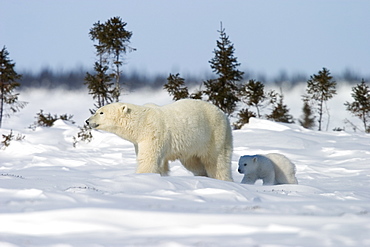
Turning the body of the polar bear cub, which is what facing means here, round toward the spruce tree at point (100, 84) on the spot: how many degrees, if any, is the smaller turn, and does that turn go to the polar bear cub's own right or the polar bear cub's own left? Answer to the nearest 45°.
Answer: approximately 45° to the polar bear cub's own right

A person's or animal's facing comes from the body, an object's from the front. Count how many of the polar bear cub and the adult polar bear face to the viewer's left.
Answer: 2

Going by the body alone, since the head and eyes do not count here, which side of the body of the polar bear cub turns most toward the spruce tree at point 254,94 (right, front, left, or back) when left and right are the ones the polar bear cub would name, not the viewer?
right

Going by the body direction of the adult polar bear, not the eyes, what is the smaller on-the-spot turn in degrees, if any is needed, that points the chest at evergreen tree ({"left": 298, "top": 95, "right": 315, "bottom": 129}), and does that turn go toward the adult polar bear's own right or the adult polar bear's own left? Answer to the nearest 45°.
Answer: approximately 90° to the adult polar bear's own right

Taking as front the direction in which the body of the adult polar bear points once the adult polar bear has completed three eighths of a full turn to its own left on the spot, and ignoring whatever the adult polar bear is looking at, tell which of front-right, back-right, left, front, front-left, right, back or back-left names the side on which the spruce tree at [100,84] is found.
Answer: back-left

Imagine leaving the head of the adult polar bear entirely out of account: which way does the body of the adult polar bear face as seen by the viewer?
to the viewer's left

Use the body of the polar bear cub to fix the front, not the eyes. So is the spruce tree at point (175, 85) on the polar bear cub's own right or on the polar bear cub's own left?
on the polar bear cub's own right

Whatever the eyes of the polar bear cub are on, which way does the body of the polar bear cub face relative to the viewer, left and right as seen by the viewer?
facing to the left of the viewer

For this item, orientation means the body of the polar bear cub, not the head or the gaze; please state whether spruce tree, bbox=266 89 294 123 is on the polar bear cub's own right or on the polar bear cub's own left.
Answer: on the polar bear cub's own right

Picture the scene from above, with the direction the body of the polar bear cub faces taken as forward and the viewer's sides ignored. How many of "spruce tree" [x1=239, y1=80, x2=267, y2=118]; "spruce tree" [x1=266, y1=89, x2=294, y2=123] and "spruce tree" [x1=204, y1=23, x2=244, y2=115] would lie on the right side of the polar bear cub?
3

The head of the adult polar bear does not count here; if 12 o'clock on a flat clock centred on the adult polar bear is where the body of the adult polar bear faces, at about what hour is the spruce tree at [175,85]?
The spruce tree is roughly at 3 o'clock from the adult polar bear.
